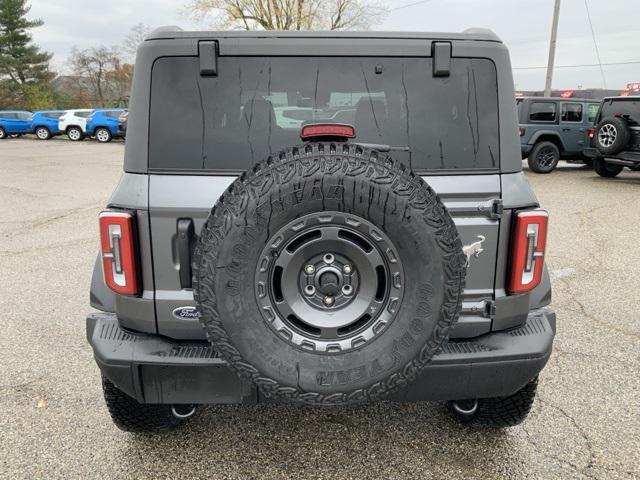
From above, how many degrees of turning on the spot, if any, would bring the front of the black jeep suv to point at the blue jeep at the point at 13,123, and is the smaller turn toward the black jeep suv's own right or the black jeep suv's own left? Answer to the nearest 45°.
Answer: approximately 135° to the black jeep suv's own left

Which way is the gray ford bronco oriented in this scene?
away from the camera

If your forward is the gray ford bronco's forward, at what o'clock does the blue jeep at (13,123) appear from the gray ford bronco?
The blue jeep is roughly at 11 o'clock from the gray ford bronco.

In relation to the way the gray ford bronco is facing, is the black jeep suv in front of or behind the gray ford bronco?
in front

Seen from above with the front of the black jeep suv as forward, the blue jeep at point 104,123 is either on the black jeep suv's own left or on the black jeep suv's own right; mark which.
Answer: on the black jeep suv's own left

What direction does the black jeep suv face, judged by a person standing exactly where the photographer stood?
facing away from the viewer and to the right of the viewer
